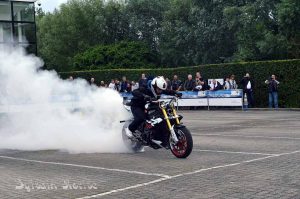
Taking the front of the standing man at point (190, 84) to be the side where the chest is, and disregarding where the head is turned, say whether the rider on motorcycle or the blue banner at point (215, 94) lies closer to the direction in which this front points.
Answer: the rider on motorcycle

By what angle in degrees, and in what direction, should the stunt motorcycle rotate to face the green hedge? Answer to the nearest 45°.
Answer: approximately 135° to its left

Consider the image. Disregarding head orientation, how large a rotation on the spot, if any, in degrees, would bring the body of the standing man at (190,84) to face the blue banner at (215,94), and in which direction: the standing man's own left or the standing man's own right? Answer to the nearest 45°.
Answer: approximately 45° to the standing man's own left

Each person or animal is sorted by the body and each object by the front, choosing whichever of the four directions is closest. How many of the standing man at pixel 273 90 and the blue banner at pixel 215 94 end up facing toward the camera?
2

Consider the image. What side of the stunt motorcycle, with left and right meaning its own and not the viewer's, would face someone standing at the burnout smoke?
back

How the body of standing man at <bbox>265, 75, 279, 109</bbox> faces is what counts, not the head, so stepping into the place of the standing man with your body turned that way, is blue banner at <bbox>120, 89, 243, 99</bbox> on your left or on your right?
on your right

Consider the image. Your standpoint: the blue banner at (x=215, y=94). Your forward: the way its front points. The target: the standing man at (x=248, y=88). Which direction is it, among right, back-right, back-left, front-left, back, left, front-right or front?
left

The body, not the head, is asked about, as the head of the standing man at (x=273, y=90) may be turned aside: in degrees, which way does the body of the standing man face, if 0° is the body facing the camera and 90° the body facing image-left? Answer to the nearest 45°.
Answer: approximately 0°

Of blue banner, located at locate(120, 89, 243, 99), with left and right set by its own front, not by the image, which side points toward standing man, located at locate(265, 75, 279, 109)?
left

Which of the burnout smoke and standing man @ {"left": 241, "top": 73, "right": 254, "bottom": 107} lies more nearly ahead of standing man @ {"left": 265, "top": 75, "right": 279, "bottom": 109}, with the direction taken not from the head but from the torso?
the burnout smoke

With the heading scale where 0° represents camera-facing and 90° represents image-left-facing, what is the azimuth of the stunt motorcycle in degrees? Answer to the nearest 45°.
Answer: approximately 315°
